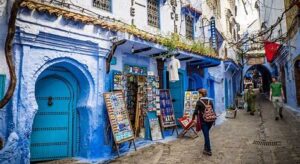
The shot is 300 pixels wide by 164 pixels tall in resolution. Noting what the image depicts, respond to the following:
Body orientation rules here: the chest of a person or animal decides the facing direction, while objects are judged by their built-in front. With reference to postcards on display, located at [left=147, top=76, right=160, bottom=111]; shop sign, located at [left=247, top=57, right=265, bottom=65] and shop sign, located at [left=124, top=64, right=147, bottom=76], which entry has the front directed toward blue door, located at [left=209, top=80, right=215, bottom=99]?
shop sign, located at [left=247, top=57, right=265, bottom=65]

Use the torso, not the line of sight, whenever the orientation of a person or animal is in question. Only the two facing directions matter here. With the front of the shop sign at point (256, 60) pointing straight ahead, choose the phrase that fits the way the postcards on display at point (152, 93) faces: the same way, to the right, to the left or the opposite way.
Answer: to the left

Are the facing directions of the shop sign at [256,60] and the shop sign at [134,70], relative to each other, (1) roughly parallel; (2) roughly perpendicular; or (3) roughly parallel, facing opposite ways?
roughly perpendicular

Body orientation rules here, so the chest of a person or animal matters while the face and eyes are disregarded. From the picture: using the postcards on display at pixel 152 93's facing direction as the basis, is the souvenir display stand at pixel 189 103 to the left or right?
on its left

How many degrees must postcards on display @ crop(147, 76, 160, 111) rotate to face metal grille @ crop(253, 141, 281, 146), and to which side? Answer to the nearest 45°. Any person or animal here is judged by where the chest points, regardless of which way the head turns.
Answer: approximately 45° to its left

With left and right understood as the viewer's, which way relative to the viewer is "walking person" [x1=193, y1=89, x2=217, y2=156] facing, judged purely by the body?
facing away from the viewer and to the left of the viewer

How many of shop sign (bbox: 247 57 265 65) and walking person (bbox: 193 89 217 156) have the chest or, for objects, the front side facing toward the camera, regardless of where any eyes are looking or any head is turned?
1

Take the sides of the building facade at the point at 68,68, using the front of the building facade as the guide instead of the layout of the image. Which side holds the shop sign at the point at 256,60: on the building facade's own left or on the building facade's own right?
on the building facade's own left

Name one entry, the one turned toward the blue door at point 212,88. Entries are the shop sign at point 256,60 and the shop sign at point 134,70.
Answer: the shop sign at point 256,60

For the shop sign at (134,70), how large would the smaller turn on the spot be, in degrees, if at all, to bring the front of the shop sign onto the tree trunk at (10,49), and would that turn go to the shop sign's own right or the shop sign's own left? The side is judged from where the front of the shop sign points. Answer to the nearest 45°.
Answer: approximately 90° to the shop sign's own right
